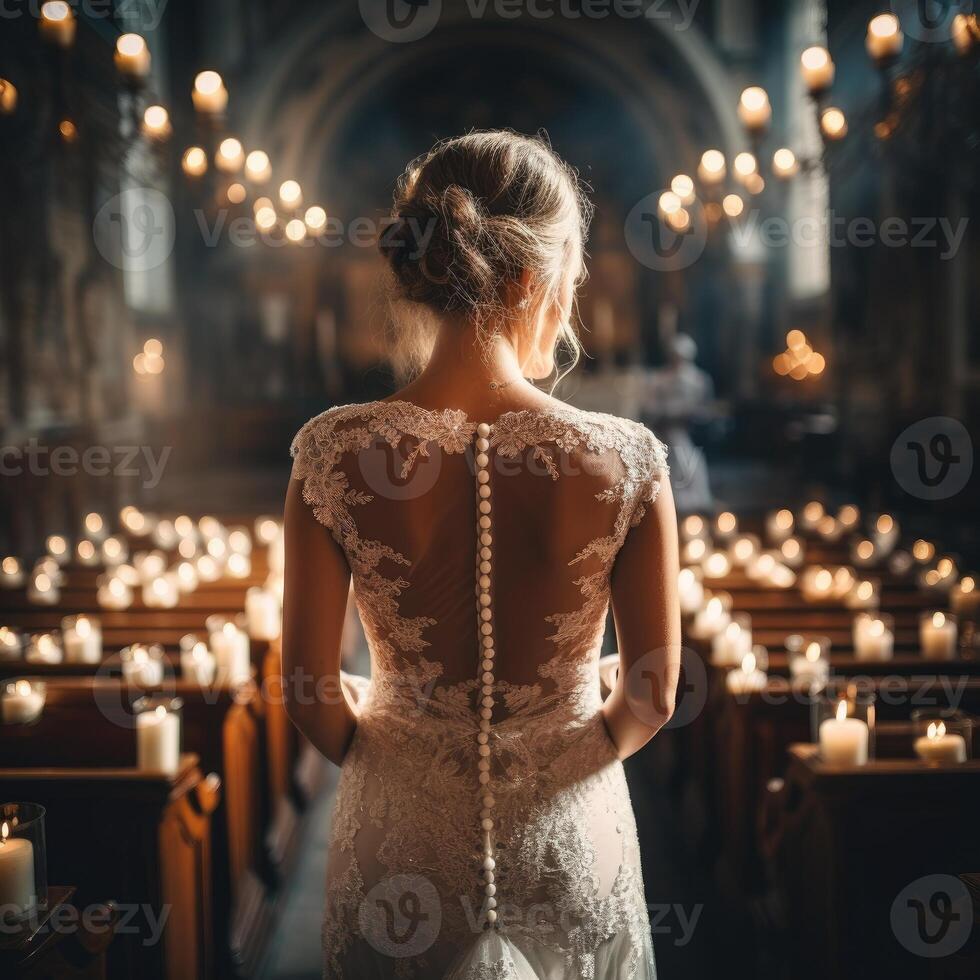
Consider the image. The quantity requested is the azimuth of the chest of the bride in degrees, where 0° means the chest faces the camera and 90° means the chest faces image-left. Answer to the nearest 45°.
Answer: approximately 180°

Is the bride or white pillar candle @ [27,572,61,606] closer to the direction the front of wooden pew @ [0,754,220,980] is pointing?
the white pillar candle

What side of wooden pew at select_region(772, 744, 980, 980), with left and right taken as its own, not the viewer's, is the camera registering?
back

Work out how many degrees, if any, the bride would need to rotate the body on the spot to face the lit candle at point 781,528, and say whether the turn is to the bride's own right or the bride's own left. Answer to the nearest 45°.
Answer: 0° — they already face it

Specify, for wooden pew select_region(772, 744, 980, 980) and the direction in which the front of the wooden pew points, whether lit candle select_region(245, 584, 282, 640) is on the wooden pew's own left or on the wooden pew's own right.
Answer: on the wooden pew's own left

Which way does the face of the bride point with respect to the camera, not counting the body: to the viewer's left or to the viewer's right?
to the viewer's right

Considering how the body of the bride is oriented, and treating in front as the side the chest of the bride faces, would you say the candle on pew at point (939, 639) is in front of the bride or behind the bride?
in front

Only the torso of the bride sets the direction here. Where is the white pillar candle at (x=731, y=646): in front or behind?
in front

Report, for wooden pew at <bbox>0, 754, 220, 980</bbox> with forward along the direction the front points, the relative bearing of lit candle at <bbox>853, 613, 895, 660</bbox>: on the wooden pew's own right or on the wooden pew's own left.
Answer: on the wooden pew's own right

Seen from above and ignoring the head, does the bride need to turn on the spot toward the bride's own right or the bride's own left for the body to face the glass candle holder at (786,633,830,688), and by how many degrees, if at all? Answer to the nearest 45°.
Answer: approximately 45° to the bride's own right

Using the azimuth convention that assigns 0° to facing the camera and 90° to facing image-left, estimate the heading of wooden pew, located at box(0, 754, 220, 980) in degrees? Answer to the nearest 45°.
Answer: approximately 180°

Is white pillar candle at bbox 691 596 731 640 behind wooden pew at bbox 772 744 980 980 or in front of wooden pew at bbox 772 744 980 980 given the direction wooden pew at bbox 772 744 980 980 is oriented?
in front
